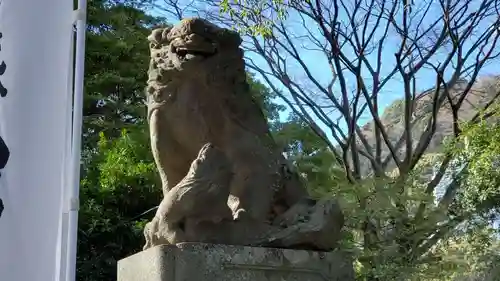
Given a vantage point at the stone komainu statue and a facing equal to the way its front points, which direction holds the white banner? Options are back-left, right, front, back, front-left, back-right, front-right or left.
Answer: front

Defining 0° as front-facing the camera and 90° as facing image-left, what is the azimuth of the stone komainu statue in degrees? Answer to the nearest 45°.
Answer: approximately 45°
